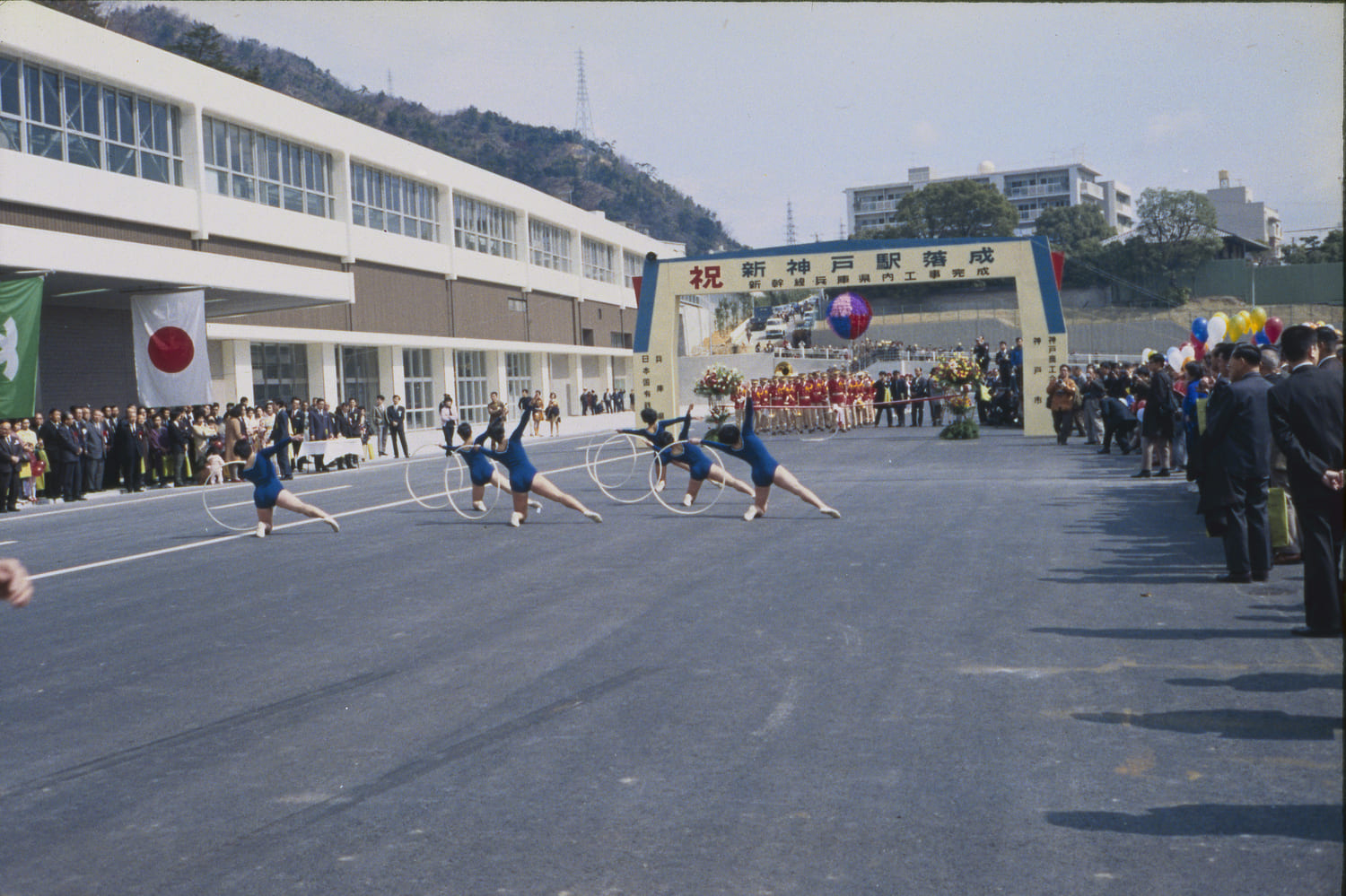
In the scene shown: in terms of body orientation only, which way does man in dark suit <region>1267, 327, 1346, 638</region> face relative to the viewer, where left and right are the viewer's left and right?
facing away from the viewer and to the left of the viewer

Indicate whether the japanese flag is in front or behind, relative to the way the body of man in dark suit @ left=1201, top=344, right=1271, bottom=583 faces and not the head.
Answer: in front

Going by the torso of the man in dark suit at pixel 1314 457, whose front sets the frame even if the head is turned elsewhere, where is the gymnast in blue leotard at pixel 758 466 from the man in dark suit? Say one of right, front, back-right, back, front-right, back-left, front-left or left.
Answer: front

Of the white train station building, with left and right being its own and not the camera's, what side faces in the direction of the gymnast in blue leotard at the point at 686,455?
front

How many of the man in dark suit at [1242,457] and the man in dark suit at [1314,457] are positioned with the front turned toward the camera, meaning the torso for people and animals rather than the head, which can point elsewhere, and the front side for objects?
0

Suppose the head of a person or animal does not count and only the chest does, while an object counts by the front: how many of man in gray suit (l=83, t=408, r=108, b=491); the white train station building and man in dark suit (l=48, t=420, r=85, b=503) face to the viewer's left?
0

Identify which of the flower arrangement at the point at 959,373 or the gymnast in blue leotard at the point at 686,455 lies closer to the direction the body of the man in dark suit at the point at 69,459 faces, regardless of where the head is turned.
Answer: the gymnast in blue leotard

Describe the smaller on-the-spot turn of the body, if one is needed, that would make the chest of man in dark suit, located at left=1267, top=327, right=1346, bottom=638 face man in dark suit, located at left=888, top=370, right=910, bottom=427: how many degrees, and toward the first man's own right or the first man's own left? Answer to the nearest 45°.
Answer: approximately 45° to the first man's own right

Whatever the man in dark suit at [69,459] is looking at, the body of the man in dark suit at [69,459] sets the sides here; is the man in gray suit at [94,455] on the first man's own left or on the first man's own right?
on the first man's own left

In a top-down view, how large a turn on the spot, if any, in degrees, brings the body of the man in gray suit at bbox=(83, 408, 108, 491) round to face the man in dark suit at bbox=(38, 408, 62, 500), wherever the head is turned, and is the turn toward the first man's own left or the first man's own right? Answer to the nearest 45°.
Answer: approximately 90° to the first man's own right

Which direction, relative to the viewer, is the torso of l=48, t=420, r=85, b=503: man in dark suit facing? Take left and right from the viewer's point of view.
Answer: facing the viewer and to the right of the viewer

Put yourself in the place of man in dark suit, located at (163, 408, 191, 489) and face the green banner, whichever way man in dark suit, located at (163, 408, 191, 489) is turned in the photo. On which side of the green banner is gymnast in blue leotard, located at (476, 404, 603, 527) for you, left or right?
left

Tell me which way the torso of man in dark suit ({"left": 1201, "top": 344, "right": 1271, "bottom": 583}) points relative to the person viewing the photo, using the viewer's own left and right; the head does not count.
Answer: facing away from the viewer and to the left of the viewer

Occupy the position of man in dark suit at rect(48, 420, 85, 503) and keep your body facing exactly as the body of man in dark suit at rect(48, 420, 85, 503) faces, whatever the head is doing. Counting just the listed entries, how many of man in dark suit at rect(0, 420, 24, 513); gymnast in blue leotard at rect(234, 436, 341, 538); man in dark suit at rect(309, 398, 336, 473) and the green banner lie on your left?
1

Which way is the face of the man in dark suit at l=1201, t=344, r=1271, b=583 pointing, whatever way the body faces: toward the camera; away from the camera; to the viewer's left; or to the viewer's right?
to the viewer's left

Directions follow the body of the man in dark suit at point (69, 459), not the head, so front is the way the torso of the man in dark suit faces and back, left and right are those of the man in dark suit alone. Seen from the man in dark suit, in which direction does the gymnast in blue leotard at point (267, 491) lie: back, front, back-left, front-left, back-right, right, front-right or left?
front-right

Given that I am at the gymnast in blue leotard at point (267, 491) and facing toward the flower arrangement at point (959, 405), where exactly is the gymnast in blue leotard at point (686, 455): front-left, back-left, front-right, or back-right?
front-right
